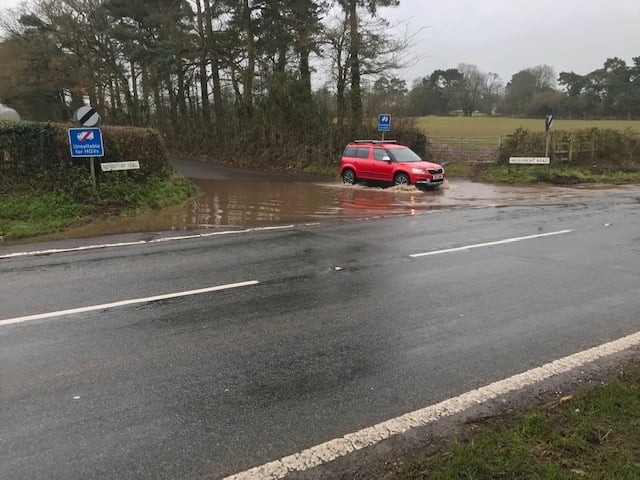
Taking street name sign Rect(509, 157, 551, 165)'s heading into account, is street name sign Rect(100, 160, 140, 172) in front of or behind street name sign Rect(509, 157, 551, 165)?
in front

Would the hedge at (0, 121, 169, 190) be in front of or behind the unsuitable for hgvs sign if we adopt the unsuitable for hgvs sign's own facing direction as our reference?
behind

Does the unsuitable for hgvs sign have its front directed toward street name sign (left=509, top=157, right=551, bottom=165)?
no

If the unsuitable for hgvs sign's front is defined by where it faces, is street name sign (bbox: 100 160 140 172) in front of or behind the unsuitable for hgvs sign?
behind

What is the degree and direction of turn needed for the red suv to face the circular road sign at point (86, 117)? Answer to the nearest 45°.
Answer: approximately 90° to its right

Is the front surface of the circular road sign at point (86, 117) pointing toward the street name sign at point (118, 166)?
no

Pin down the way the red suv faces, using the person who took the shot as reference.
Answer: facing the viewer and to the right of the viewer

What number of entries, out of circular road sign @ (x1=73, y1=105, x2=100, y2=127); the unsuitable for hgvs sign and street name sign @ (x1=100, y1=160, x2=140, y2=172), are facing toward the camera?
3

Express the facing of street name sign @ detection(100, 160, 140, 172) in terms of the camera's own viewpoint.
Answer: facing the viewer

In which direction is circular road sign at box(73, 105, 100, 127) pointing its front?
toward the camera

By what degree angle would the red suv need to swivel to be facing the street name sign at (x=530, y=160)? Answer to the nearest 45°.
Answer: approximately 90° to its left

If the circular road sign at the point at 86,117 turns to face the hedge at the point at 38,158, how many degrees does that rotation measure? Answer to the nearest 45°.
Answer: approximately 135° to its right

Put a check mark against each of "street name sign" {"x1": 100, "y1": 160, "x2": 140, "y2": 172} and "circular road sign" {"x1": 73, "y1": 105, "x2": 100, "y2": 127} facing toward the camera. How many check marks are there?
2

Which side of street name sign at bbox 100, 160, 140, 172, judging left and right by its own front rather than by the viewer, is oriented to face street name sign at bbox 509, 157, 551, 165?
left

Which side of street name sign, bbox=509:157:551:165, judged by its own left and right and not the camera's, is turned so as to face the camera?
front
